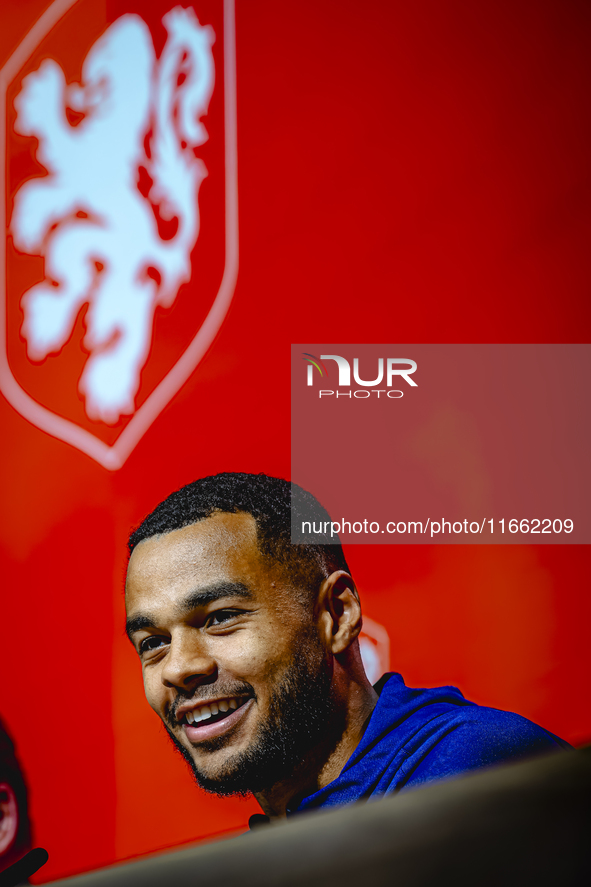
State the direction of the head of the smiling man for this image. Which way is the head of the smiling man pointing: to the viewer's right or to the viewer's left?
to the viewer's left

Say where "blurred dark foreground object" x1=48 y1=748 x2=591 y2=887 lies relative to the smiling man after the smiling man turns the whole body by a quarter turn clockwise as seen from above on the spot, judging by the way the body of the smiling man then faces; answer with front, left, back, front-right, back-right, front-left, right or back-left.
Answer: back-left

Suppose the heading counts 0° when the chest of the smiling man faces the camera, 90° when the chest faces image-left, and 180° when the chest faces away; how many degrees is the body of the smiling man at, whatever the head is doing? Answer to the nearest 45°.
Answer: approximately 45°
